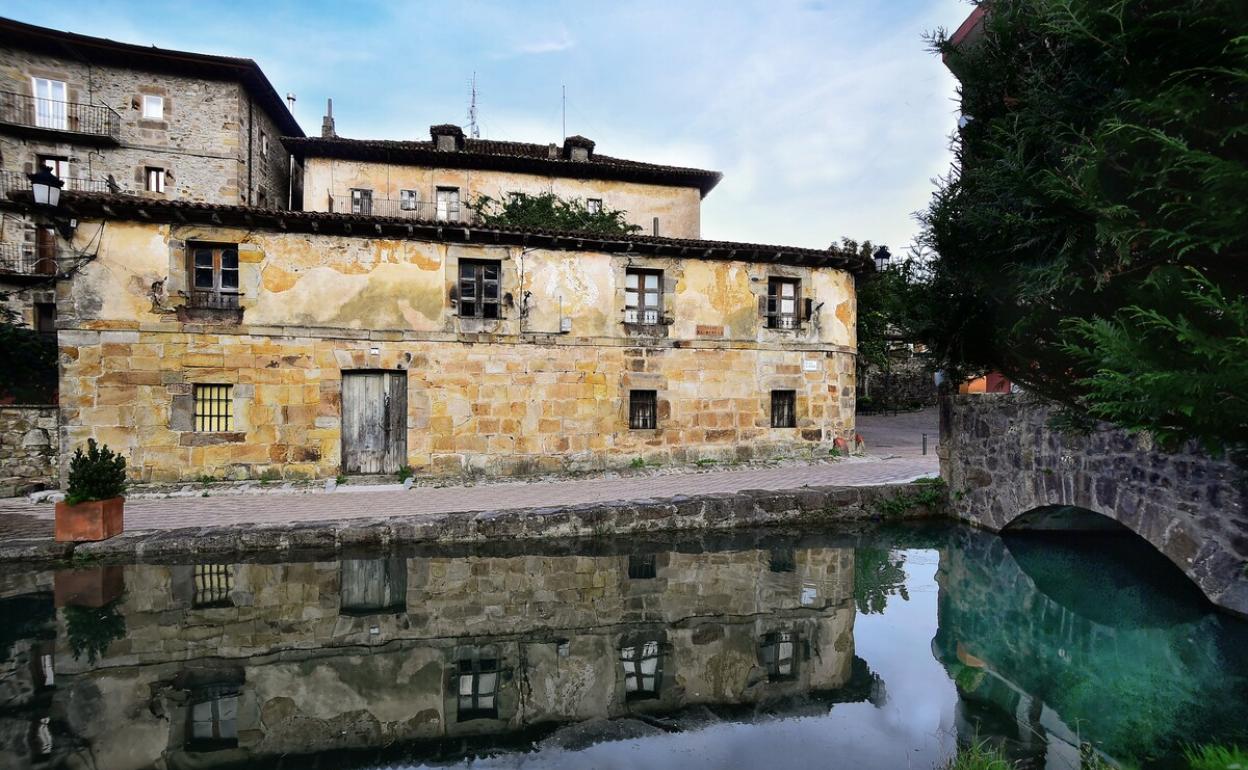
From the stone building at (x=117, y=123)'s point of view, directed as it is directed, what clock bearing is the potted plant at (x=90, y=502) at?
The potted plant is roughly at 12 o'clock from the stone building.

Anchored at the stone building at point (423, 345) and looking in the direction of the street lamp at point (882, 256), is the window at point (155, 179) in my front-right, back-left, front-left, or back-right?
back-left

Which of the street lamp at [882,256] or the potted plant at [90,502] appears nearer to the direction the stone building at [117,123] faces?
the potted plant

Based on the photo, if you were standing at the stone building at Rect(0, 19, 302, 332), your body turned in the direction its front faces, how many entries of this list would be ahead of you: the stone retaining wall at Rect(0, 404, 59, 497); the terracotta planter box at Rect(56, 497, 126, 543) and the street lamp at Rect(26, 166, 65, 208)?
3

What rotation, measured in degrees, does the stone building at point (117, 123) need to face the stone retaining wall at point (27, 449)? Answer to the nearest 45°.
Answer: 0° — it already faces it

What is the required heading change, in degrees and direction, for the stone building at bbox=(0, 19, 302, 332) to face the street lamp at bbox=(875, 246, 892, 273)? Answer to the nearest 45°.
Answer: approximately 45° to its left

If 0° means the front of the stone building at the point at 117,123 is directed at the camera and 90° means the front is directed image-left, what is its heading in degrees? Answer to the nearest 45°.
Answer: approximately 0°
